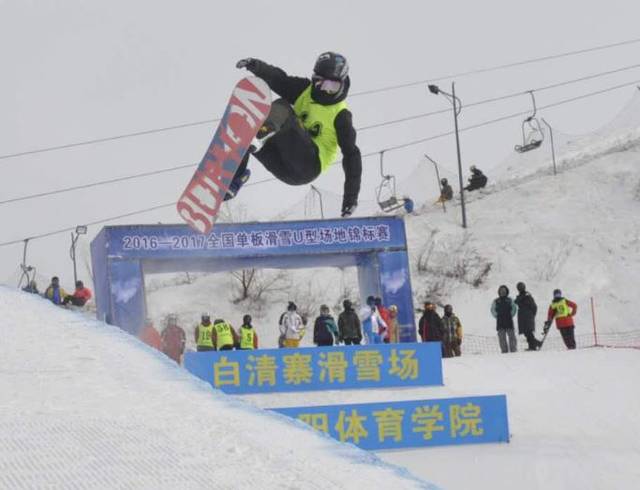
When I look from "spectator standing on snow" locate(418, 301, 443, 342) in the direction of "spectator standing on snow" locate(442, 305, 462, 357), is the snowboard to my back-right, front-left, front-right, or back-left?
back-right

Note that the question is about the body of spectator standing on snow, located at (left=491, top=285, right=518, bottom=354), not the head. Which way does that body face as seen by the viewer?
toward the camera

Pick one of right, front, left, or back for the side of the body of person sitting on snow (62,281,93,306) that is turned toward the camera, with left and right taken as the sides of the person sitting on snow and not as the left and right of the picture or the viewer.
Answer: left

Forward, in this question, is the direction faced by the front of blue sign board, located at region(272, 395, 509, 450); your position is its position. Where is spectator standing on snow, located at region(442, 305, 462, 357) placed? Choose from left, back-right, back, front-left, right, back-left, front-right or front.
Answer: back

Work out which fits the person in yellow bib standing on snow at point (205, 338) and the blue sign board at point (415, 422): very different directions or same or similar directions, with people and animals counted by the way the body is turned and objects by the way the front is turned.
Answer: same or similar directions

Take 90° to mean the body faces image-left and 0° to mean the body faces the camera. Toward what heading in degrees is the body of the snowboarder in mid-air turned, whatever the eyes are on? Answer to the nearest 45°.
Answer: approximately 45°

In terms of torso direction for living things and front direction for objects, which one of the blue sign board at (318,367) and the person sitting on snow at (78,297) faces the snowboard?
the blue sign board
